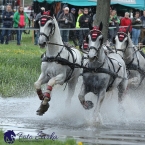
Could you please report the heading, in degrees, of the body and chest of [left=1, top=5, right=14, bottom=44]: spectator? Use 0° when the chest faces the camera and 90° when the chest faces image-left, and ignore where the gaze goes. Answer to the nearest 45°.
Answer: approximately 0°

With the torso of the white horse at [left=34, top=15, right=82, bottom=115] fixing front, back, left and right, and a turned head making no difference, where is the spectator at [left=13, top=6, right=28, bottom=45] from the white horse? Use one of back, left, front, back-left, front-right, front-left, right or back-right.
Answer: back-right

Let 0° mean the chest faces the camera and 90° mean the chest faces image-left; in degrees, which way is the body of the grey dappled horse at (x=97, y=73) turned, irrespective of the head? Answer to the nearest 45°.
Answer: approximately 45°

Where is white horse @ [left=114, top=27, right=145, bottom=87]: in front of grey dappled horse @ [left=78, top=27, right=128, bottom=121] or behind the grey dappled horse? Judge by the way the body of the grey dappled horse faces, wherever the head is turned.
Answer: behind

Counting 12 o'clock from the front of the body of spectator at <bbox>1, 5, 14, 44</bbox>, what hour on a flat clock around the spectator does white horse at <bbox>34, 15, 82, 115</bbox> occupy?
The white horse is roughly at 12 o'clock from the spectator.

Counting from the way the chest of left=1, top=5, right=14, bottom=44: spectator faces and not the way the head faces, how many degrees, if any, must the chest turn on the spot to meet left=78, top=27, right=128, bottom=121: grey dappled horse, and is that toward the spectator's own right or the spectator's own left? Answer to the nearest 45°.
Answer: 0° — they already face it

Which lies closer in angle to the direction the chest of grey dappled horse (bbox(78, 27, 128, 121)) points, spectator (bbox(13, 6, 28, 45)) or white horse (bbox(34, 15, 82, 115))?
the white horse

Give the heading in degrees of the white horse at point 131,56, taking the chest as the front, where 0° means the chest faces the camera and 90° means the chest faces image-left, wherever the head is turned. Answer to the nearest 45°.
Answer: approximately 45°
